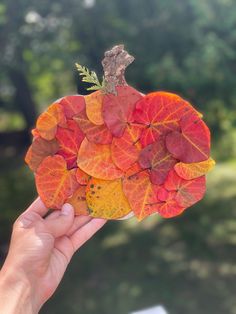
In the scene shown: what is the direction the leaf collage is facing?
toward the camera

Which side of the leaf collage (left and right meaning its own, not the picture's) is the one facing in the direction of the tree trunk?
back
